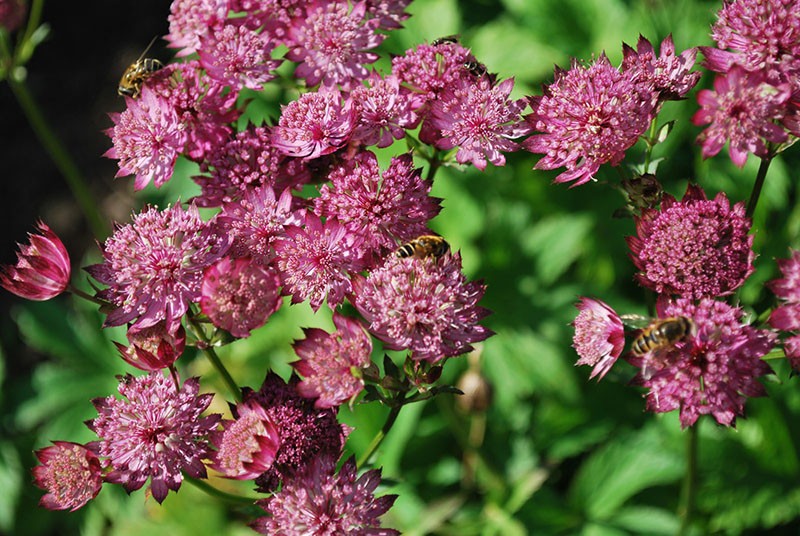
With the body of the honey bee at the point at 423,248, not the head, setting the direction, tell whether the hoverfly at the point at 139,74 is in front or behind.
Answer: behind

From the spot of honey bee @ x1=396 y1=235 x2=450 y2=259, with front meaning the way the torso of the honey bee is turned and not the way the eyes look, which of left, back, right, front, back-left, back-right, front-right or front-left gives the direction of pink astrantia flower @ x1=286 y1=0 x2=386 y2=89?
back-left

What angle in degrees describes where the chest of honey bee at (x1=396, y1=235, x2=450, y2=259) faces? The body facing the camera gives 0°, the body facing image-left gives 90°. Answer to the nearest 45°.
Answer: approximately 270°
